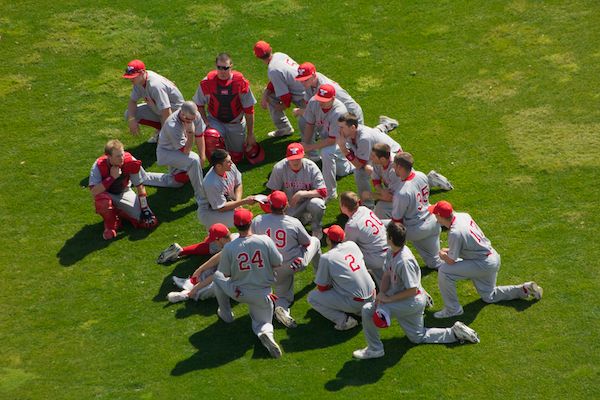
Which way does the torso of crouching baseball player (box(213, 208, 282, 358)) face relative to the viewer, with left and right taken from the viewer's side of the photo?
facing away from the viewer

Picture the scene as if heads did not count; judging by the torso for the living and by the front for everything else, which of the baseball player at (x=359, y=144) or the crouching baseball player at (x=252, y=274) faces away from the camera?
the crouching baseball player

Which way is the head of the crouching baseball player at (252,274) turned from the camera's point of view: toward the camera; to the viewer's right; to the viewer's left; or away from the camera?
away from the camera

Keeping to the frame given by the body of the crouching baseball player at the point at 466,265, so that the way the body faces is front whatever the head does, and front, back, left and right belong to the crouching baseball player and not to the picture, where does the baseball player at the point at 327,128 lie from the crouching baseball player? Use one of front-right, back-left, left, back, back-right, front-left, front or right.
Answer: front-right

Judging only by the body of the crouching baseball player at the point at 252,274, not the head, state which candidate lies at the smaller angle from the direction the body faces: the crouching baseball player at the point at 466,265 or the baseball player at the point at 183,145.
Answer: the baseball player

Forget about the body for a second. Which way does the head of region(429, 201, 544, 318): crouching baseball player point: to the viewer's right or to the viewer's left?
to the viewer's left

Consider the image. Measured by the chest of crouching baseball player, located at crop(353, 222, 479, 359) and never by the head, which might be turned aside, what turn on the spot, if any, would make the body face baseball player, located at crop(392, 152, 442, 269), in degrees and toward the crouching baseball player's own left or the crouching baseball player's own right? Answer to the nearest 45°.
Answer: approximately 90° to the crouching baseball player's own right

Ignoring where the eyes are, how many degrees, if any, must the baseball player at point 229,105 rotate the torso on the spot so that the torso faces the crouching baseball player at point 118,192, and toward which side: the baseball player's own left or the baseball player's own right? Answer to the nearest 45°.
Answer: approximately 45° to the baseball player's own right

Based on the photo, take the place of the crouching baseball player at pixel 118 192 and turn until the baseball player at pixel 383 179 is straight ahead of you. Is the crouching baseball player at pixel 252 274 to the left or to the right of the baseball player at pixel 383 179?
right

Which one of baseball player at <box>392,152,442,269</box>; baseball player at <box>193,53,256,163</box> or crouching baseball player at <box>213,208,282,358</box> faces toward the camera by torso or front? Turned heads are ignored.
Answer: baseball player at <box>193,53,256,163</box>

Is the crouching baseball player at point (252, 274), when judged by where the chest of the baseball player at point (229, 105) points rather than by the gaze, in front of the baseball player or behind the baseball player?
in front

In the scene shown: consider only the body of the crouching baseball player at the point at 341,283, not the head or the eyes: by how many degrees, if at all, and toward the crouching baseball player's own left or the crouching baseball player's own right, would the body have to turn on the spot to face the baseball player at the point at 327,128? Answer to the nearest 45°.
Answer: approximately 45° to the crouching baseball player's own right

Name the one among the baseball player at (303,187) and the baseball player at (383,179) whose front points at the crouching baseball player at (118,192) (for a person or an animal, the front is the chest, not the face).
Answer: the baseball player at (383,179)

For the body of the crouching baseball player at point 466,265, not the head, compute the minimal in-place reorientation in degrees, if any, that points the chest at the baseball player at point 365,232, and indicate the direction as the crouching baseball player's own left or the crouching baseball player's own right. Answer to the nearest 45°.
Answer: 0° — they already face them

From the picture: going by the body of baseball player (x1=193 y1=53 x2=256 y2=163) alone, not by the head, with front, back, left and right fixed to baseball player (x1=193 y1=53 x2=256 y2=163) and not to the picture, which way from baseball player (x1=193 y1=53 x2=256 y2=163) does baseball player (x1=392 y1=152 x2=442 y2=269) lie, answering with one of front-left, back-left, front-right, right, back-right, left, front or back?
front-left

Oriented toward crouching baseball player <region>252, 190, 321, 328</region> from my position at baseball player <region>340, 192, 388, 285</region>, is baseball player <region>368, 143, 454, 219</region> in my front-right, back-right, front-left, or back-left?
back-right

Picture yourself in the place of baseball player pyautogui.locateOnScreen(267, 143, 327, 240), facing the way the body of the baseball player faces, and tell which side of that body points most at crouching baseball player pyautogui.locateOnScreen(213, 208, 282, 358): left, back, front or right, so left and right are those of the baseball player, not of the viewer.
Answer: front
